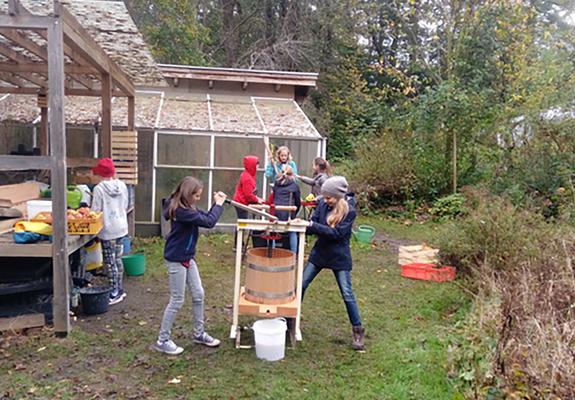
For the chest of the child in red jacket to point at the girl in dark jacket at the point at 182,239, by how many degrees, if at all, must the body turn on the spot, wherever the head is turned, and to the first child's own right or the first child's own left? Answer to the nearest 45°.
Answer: approximately 90° to the first child's own right

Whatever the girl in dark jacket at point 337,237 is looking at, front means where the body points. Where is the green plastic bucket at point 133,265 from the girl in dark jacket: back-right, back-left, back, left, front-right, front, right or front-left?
right

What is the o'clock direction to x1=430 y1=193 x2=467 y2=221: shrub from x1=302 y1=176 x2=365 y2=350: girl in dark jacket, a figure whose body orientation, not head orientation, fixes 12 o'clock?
The shrub is roughly at 5 o'clock from the girl in dark jacket.

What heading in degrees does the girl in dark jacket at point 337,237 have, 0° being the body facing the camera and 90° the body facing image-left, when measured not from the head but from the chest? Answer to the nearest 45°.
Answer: approximately 45°

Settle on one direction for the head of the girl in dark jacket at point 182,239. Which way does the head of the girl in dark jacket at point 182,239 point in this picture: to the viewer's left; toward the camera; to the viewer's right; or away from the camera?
to the viewer's right

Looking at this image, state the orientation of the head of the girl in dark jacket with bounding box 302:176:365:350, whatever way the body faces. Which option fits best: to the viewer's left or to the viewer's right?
to the viewer's left
